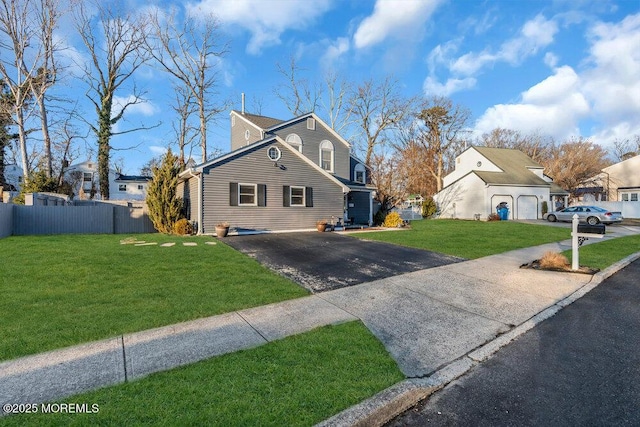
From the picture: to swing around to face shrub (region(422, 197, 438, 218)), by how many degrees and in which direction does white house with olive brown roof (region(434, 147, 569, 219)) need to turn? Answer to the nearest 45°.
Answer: approximately 135° to its right

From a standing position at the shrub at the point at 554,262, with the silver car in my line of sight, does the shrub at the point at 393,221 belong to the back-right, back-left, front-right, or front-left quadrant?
front-left

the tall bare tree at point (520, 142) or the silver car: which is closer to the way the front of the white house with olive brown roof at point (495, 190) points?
the silver car

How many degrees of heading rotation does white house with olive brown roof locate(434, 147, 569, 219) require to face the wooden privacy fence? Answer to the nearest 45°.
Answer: approximately 90° to its right

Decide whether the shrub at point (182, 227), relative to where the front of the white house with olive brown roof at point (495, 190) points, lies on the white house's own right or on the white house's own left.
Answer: on the white house's own right

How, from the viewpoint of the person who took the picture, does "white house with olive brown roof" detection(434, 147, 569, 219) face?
facing the viewer and to the right of the viewer

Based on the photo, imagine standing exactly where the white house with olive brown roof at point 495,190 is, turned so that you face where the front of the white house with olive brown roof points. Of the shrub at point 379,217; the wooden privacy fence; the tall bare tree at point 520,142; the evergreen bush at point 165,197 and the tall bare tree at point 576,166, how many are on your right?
3

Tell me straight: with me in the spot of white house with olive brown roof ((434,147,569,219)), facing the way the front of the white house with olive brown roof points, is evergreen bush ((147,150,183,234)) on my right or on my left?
on my right

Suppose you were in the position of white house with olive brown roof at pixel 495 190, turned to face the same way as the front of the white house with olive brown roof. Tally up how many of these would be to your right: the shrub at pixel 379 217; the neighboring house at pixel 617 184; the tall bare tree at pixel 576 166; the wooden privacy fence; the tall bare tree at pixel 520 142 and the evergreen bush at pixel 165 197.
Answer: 3

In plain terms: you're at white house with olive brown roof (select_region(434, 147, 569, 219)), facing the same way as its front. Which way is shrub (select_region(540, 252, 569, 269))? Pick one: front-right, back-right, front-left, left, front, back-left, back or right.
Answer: front-right

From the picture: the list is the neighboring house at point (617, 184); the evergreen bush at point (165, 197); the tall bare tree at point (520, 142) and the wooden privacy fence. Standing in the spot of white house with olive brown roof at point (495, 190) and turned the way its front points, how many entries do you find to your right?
2

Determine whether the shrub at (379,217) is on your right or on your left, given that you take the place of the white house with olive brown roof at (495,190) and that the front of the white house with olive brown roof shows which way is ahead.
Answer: on your right

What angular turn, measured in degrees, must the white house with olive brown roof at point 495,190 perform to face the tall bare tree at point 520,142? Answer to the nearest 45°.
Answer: approximately 135° to its left

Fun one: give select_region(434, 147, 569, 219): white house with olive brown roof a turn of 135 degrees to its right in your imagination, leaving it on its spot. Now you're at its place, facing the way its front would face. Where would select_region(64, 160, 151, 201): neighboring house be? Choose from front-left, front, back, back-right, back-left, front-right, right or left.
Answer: front
